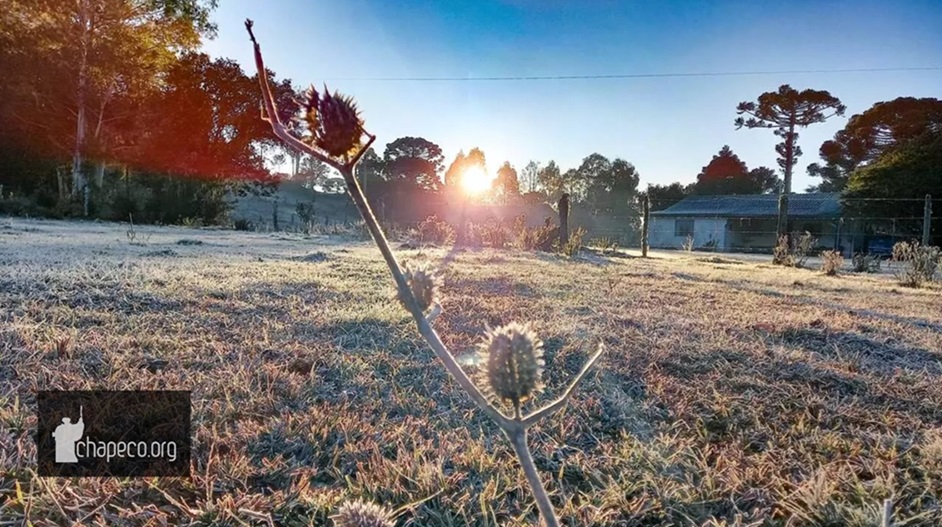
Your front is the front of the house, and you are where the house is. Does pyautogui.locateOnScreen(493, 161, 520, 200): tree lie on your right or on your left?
on your right

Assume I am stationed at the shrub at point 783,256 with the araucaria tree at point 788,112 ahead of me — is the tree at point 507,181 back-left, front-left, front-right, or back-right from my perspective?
front-left

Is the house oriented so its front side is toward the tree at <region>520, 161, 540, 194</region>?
no

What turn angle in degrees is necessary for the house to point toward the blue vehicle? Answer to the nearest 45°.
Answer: approximately 45° to its left

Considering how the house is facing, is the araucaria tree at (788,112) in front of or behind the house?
behind

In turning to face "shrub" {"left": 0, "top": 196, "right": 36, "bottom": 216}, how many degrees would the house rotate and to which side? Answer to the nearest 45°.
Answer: approximately 45° to its right

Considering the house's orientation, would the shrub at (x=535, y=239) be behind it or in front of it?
in front

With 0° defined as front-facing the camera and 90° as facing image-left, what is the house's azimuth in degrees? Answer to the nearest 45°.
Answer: approximately 0°

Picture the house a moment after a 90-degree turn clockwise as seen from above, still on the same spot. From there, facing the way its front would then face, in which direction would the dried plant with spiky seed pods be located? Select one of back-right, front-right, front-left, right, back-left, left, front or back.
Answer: left

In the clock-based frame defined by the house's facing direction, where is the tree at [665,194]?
The tree is roughly at 5 o'clock from the house.

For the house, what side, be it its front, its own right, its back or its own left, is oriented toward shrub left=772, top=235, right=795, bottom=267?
front

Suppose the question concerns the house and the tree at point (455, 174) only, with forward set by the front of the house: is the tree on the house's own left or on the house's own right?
on the house's own right

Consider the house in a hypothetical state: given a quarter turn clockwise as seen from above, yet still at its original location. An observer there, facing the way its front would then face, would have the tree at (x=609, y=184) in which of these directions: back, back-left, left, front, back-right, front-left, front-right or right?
front-right
